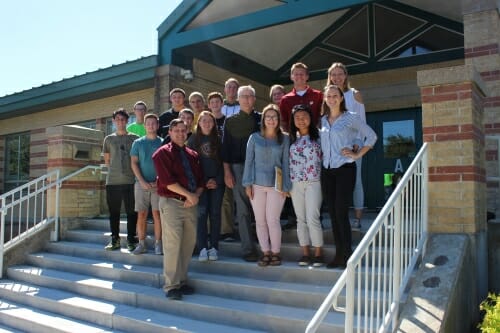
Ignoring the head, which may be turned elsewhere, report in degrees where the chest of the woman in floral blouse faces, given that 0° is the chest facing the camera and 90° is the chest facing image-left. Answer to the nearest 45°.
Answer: approximately 0°

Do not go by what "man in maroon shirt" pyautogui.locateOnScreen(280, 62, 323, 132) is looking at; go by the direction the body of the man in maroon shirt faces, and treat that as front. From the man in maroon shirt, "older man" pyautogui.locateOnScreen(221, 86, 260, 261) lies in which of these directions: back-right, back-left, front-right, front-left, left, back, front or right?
right

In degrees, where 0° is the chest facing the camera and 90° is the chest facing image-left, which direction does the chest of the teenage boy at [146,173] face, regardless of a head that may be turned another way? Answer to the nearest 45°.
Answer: approximately 0°

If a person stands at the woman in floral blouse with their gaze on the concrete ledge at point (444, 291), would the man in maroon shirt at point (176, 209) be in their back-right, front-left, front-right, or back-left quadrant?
back-right

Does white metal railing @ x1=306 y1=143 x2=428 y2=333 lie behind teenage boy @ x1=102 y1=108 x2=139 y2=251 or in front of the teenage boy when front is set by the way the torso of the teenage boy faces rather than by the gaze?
in front

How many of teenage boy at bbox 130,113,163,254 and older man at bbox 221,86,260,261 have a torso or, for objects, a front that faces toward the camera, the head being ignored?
2
